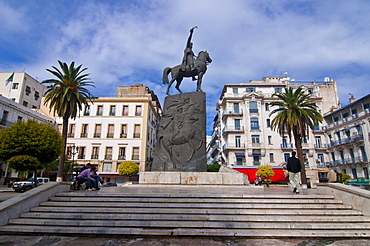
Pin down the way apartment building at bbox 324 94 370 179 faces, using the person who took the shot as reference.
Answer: facing the viewer and to the left of the viewer

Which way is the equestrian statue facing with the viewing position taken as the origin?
facing to the right of the viewer

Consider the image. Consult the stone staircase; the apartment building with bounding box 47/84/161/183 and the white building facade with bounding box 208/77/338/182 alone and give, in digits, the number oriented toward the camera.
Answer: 3

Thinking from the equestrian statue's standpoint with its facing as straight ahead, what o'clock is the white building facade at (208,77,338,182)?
The white building facade is roughly at 10 o'clock from the equestrian statue.

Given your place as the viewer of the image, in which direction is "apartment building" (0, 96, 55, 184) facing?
facing the viewer and to the right of the viewer

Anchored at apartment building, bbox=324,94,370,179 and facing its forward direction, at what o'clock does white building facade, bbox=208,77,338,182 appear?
The white building facade is roughly at 1 o'clock from the apartment building.

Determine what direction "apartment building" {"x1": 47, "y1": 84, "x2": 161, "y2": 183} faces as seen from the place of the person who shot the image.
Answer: facing the viewer

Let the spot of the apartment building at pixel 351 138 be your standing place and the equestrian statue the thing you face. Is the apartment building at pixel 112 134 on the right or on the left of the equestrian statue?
right

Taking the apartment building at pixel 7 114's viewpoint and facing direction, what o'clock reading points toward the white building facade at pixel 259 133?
The white building facade is roughly at 11 o'clock from the apartment building.

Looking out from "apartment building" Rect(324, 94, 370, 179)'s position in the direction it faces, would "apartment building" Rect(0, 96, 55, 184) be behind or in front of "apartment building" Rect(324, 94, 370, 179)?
in front

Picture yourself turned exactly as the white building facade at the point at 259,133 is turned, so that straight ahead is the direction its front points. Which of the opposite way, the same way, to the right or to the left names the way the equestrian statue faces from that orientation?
to the left

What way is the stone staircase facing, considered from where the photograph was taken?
facing the viewer

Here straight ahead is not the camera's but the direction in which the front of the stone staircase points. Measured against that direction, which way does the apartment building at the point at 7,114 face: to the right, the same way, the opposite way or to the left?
to the left
